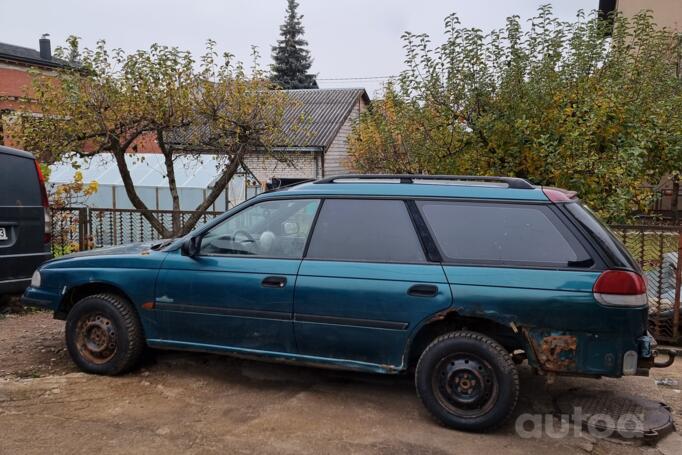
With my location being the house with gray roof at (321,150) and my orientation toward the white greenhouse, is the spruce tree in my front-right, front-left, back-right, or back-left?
back-right

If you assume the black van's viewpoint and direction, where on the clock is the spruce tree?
The spruce tree is roughly at 1 o'clock from the black van.

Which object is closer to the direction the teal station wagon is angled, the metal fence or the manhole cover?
the metal fence

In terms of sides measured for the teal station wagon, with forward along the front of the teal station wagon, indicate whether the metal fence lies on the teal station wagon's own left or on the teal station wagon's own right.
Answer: on the teal station wagon's own right

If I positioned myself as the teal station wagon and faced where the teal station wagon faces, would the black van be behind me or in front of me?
in front

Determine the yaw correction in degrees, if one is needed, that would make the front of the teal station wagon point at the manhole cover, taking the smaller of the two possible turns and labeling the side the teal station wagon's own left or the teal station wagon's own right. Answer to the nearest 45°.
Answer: approximately 180°

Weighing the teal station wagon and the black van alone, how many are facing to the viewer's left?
1

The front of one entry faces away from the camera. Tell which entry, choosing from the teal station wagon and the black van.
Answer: the black van

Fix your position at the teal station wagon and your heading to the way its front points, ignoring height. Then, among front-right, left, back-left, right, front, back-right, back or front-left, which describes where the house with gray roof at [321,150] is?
right

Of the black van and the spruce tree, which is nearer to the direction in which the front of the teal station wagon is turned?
the black van

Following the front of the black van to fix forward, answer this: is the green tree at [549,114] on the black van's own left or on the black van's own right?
on the black van's own right

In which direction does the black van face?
away from the camera

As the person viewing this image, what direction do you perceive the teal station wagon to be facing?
facing to the left of the viewer

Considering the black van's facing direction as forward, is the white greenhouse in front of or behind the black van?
in front

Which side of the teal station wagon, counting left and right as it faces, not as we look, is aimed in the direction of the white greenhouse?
right

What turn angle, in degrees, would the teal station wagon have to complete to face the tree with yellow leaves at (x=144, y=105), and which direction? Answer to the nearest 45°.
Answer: approximately 45° to its right
